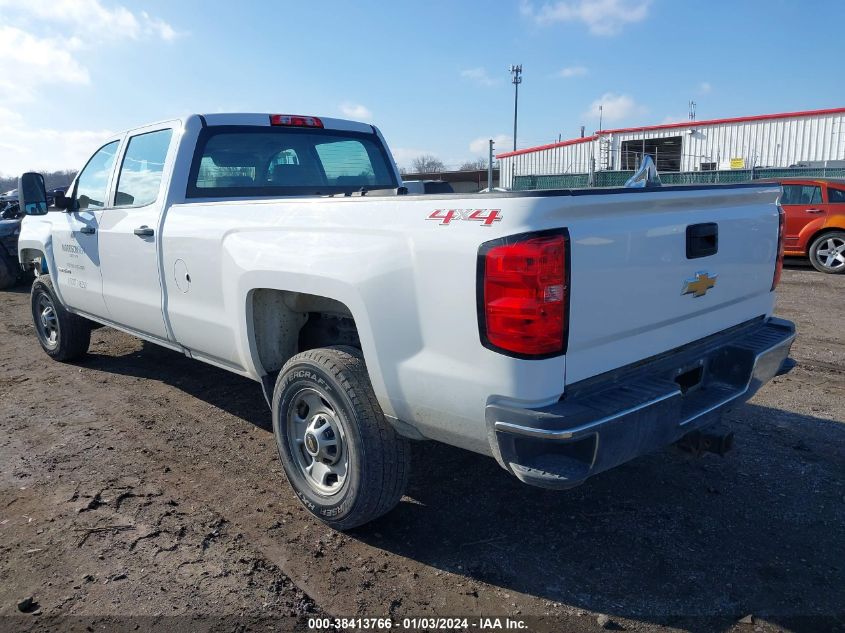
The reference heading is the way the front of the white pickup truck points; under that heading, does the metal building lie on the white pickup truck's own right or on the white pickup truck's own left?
on the white pickup truck's own right

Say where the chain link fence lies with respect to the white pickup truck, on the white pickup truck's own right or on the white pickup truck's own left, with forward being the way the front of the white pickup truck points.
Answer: on the white pickup truck's own right

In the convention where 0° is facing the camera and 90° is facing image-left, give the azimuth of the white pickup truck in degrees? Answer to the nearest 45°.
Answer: approximately 135°

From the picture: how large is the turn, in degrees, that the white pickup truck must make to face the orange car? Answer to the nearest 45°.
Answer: approximately 90° to its right

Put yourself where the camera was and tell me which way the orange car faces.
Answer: facing to the left of the viewer

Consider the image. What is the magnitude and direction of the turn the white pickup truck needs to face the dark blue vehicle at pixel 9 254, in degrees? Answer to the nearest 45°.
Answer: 0° — it already faces it

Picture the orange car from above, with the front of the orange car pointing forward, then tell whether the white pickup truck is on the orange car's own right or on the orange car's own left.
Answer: on the orange car's own left

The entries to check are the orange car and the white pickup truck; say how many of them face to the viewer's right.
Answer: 0
